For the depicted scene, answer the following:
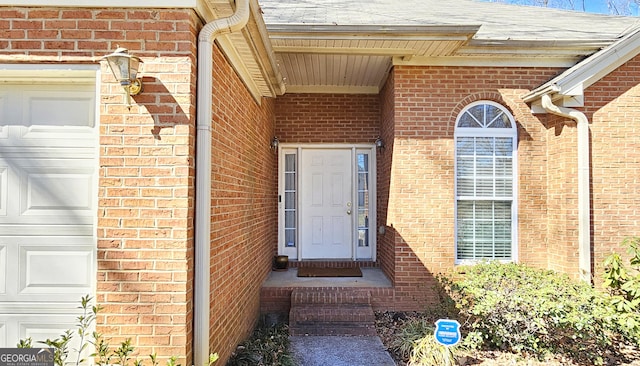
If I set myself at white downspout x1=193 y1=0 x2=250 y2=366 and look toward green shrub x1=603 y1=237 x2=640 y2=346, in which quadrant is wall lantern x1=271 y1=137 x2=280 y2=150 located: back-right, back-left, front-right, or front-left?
front-left

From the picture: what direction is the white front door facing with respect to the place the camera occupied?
facing the viewer

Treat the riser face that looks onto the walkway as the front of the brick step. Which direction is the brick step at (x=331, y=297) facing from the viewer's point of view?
toward the camera

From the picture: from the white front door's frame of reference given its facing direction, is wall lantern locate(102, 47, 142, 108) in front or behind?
in front

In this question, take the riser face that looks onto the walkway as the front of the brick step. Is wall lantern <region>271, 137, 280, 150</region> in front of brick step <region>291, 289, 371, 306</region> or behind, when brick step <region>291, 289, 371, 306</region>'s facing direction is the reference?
behind

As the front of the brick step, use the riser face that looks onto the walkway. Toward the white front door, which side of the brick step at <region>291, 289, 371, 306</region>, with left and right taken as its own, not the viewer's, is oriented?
back

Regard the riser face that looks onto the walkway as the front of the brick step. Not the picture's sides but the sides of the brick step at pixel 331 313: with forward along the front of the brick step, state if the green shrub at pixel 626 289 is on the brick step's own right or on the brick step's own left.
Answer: on the brick step's own left

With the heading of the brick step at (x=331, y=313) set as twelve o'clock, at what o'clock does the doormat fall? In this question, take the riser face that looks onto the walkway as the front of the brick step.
The doormat is roughly at 6 o'clock from the brick step.

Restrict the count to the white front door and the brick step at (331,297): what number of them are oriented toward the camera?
2

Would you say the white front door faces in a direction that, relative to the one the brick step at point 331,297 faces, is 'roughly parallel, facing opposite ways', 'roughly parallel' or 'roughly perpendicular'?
roughly parallel

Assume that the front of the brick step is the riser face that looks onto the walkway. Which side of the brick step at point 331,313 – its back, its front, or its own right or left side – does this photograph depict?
front

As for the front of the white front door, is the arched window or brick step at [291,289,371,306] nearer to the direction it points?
the brick step

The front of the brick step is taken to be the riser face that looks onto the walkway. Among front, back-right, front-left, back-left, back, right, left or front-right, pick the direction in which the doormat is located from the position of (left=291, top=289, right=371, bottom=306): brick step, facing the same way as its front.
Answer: back
